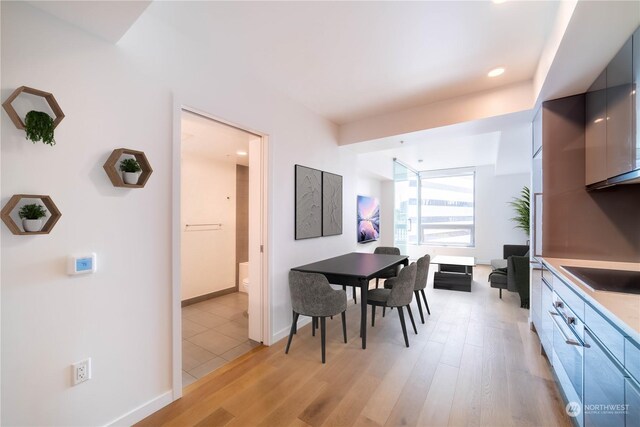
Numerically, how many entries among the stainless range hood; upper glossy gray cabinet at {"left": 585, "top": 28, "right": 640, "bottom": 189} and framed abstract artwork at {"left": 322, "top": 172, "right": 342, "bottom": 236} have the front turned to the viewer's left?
2

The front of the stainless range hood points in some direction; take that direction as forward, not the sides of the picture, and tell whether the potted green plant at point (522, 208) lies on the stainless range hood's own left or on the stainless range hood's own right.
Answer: on the stainless range hood's own right

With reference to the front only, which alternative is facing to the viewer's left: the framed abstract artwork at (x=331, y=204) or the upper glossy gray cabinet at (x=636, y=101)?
the upper glossy gray cabinet

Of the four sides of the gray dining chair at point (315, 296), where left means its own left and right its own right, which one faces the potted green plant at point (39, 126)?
back

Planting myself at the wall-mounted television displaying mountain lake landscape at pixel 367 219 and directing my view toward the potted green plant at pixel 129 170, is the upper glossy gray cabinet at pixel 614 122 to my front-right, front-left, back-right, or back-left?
front-left

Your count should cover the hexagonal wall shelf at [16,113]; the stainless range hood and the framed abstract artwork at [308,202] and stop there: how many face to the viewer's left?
1

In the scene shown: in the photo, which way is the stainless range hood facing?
to the viewer's left

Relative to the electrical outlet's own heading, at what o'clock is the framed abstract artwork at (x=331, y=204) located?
The framed abstract artwork is roughly at 10 o'clock from the electrical outlet.

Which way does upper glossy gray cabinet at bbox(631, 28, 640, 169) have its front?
to the viewer's left

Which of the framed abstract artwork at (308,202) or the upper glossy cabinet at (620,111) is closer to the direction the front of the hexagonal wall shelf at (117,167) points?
the upper glossy cabinet

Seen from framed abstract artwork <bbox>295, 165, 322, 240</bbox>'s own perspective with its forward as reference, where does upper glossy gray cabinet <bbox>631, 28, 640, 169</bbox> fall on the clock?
The upper glossy gray cabinet is roughly at 12 o'clock from the framed abstract artwork.

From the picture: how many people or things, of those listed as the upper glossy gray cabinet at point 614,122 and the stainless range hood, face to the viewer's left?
2
